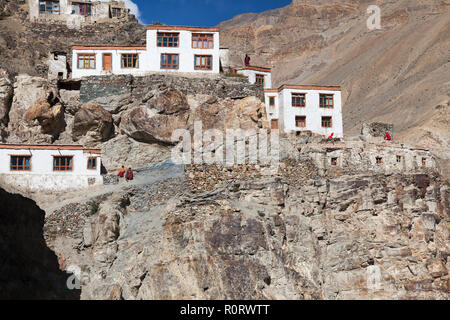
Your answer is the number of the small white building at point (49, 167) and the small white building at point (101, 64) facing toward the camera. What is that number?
2

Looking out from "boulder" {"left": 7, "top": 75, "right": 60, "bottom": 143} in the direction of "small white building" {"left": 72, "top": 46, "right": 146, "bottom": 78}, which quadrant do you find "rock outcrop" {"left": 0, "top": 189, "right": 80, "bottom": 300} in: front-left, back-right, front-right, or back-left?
back-right

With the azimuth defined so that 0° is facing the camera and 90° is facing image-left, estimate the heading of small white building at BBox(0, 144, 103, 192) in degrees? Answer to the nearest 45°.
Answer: approximately 0°

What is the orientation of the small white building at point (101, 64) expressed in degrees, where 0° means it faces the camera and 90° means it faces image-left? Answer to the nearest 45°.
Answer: approximately 0°
